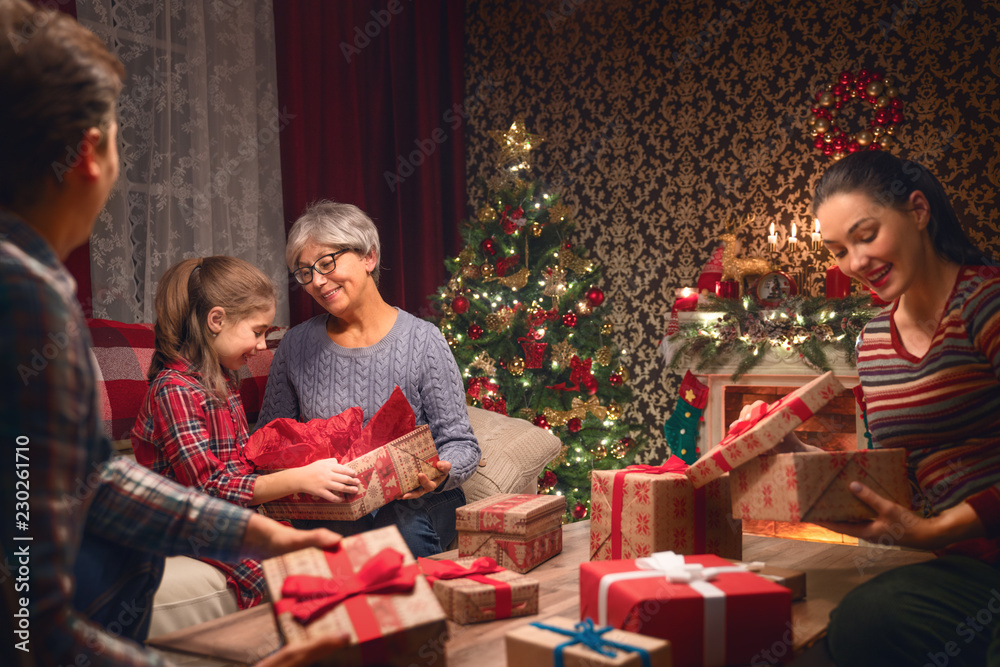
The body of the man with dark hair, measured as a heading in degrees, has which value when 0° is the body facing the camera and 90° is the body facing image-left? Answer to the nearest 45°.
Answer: approximately 225°

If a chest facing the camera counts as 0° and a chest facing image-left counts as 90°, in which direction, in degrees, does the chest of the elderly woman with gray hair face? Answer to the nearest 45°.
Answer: approximately 45°

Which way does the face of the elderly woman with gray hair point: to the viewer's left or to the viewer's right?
to the viewer's left

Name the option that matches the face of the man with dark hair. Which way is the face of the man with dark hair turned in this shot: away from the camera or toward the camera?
away from the camera

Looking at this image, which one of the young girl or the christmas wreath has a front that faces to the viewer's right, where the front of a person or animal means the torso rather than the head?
the young girl

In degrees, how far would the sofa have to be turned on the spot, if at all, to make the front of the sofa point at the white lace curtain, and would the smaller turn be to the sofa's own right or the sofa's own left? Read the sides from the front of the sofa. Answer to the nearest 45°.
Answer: approximately 180°

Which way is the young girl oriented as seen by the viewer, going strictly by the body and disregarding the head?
to the viewer's right

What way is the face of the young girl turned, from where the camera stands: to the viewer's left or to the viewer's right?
to the viewer's right

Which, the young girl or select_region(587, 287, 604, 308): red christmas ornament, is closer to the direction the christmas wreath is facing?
the young girl

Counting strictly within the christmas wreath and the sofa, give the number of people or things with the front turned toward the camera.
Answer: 2
